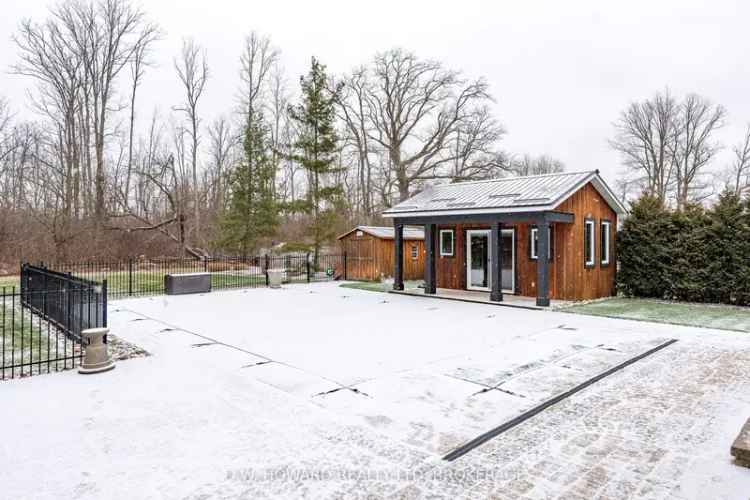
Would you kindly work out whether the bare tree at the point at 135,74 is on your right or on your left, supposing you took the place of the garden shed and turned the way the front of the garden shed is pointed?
on your right

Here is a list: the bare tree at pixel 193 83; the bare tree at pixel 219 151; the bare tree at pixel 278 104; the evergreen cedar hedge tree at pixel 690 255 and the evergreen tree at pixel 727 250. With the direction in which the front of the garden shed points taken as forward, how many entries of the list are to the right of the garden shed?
3

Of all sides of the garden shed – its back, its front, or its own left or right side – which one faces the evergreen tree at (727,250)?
left

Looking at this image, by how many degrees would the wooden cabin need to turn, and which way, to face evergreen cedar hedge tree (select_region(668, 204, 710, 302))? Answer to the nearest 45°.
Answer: approximately 135° to its left

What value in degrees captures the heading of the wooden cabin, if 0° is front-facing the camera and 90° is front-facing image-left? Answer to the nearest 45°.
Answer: approximately 45°

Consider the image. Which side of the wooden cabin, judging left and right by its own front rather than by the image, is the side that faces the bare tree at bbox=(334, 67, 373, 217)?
right

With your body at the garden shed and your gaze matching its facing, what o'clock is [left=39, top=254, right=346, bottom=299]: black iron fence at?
The black iron fence is roughly at 2 o'clock from the garden shed.

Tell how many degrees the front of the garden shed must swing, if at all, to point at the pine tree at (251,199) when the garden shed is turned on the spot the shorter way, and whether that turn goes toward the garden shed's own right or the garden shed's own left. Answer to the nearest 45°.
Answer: approximately 90° to the garden shed's own right

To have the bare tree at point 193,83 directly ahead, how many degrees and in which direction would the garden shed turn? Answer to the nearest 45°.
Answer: approximately 90° to its right

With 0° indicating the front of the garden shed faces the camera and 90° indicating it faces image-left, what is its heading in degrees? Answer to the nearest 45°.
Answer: approximately 45°

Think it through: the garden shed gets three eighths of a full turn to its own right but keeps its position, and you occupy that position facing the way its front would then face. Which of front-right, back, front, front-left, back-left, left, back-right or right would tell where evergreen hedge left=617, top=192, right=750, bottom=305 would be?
back-right
